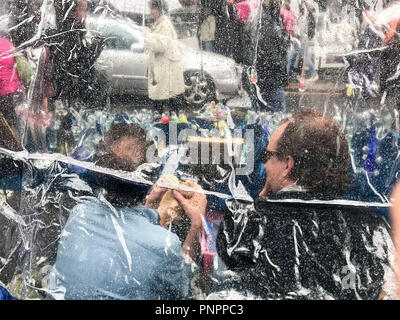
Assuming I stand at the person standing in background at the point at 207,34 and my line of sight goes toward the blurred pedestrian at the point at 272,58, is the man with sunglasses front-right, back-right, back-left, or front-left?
front-right

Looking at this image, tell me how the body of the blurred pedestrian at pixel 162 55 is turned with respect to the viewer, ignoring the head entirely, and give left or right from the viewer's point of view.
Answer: facing to the left of the viewer

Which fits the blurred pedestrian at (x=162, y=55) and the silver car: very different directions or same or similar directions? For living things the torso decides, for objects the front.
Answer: very different directions

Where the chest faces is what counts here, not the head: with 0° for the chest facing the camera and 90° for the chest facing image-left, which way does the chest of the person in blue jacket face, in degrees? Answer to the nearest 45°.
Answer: approximately 225°

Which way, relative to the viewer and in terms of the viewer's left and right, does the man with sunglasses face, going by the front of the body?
facing away from the viewer and to the left of the viewer
